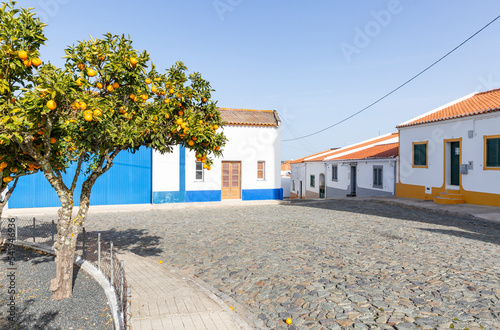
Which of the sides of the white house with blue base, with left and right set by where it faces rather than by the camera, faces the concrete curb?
front

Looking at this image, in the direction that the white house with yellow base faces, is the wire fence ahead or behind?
ahead

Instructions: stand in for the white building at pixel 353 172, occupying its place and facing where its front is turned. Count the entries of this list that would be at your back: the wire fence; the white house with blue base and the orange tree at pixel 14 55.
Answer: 0

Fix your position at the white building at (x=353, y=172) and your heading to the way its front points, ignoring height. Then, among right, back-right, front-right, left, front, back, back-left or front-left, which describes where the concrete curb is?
front-left

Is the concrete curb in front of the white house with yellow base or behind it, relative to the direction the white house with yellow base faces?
in front

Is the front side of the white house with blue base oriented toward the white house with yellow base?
no

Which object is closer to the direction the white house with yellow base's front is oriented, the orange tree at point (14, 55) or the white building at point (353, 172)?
the orange tree

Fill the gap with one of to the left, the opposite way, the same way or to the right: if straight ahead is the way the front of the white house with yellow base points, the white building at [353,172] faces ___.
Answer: the same way

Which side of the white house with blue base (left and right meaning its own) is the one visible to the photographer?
front

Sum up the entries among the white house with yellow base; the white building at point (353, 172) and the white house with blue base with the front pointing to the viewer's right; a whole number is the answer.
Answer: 0

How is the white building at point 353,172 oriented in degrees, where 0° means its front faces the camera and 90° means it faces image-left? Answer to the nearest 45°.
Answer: approximately 45°

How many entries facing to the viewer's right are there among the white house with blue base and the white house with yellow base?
0
